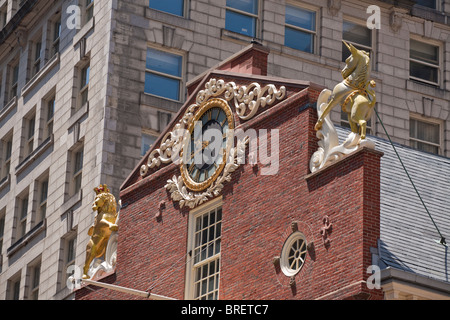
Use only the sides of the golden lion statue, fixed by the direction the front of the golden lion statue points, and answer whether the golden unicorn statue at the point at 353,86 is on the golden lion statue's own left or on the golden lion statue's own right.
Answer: on the golden lion statue's own left
